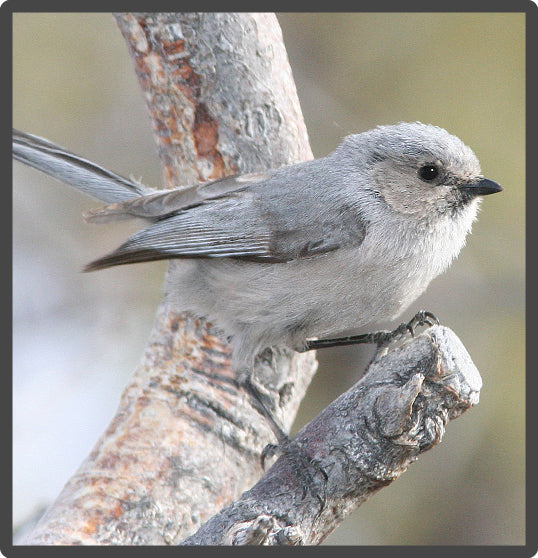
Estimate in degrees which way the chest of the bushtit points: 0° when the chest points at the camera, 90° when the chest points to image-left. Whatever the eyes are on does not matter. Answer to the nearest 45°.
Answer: approximately 270°
